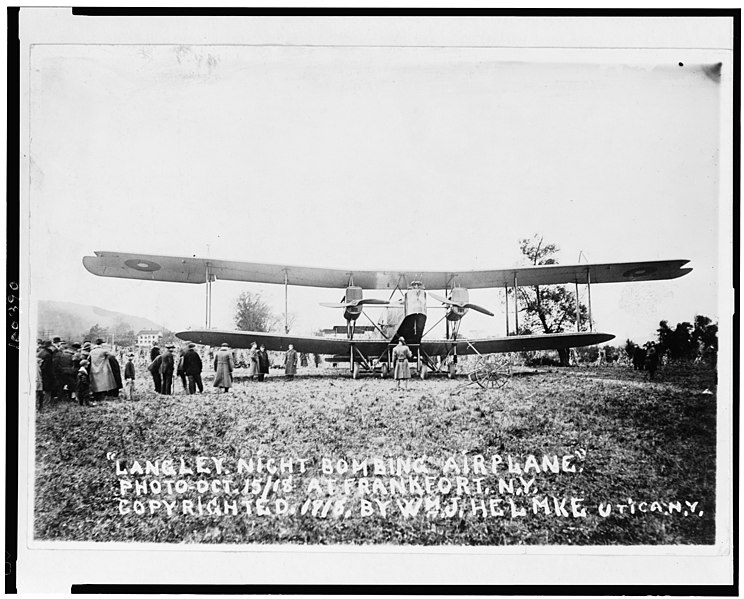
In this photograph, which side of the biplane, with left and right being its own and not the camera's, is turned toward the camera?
front

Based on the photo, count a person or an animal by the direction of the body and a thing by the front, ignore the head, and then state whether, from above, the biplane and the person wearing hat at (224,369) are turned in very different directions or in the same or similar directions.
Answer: very different directions
